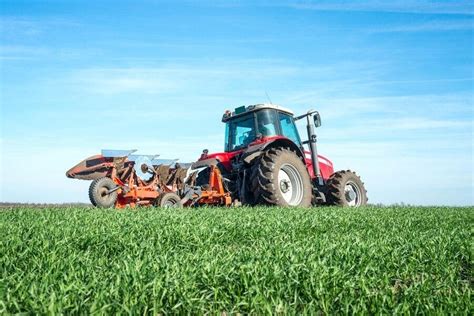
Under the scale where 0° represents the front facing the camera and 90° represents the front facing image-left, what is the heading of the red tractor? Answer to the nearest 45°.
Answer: approximately 225°
